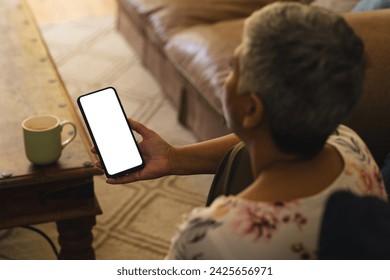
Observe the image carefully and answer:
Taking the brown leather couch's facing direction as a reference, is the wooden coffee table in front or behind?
in front

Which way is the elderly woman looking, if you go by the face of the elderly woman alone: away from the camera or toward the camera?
away from the camera

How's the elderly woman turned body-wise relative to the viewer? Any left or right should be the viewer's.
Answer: facing away from the viewer and to the left of the viewer

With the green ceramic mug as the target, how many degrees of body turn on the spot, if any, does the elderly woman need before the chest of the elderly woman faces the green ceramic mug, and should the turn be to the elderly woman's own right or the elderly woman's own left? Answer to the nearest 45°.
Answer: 0° — they already face it
